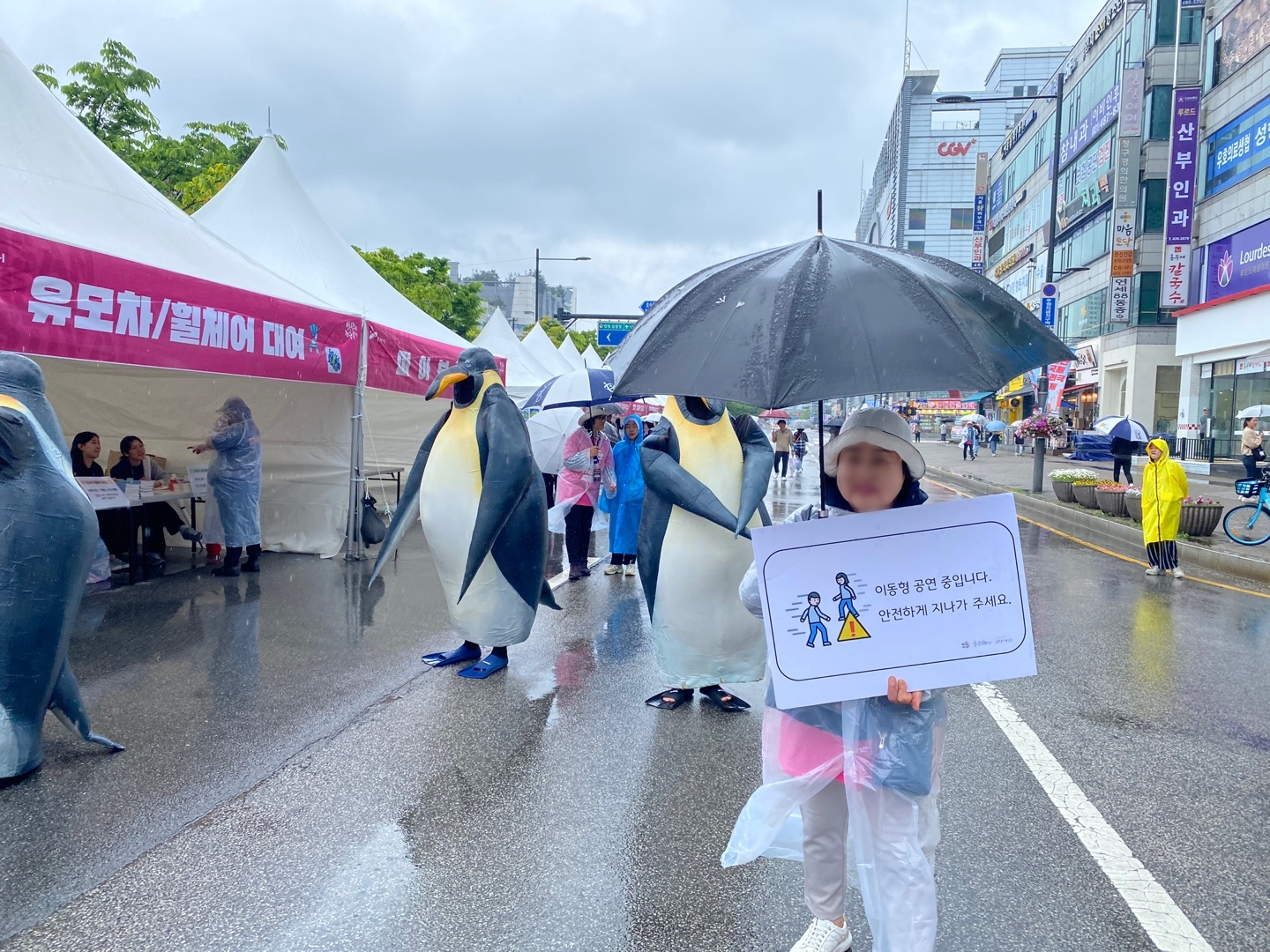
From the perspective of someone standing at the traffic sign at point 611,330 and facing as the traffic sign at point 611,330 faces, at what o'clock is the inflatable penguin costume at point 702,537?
The inflatable penguin costume is roughly at 12 o'clock from the traffic sign.

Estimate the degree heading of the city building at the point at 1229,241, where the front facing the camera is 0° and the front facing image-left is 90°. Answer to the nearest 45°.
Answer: approximately 45°

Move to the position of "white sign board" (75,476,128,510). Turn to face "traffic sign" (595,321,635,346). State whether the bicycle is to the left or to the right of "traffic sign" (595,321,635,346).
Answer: right

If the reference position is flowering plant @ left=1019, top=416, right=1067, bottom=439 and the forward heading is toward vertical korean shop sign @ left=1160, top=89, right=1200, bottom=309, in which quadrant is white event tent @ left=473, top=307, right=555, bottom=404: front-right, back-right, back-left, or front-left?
back-left

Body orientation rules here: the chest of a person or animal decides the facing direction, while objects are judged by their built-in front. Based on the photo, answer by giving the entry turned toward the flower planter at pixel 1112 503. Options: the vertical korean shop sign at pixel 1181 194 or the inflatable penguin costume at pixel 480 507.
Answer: the vertical korean shop sign

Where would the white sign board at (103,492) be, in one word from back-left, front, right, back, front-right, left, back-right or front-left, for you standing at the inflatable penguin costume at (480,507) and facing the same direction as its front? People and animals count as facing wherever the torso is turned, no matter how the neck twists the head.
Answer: right
